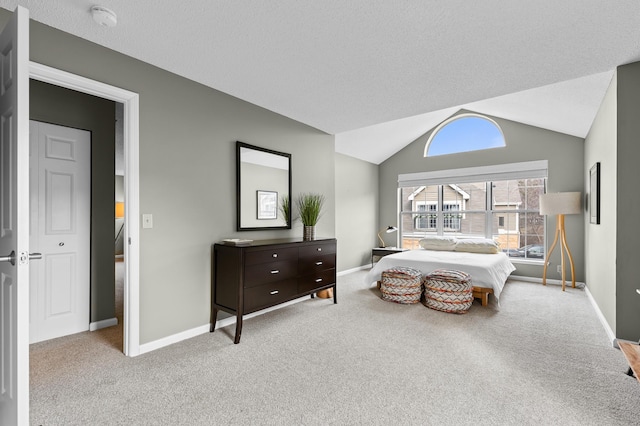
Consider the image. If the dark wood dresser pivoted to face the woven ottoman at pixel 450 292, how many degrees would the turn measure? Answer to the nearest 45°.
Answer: approximately 45° to its left

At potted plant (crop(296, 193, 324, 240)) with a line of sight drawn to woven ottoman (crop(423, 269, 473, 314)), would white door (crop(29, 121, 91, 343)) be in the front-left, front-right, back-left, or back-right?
back-right

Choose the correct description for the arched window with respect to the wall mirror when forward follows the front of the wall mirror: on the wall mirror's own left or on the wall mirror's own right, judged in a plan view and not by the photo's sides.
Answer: on the wall mirror's own left

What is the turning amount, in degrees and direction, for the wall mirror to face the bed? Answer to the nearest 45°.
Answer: approximately 45° to its left

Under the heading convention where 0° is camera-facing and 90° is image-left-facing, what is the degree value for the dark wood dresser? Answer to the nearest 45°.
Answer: approximately 315°

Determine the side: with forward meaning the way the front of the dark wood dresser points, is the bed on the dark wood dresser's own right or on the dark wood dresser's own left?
on the dark wood dresser's own left

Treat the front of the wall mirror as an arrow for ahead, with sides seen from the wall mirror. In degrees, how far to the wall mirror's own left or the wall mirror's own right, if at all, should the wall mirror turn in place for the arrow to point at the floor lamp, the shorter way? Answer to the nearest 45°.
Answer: approximately 45° to the wall mirror's own left

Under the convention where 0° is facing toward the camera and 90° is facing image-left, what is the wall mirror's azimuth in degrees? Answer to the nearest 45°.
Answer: approximately 315°

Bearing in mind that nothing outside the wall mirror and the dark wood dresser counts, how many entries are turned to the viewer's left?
0
